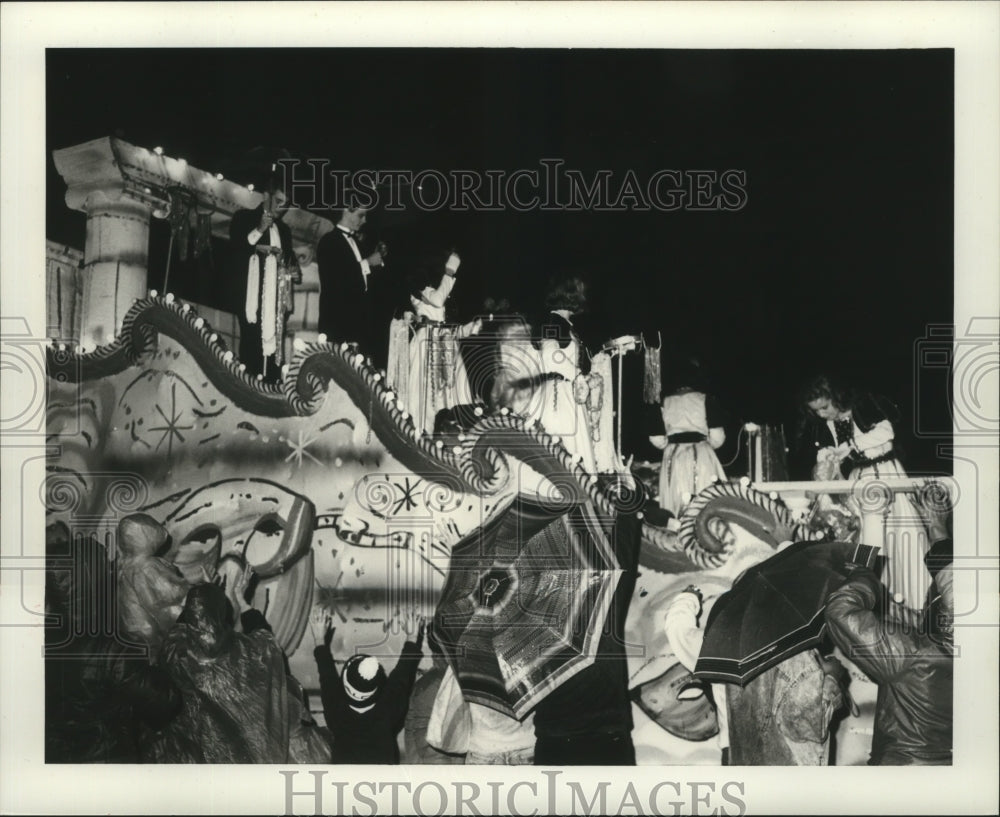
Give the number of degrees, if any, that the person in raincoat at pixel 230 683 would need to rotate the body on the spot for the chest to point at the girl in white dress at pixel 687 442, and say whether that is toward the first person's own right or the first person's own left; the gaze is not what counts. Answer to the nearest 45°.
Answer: approximately 90° to the first person's own right

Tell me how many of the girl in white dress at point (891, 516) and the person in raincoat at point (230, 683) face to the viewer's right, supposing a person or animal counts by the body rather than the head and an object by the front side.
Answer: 0

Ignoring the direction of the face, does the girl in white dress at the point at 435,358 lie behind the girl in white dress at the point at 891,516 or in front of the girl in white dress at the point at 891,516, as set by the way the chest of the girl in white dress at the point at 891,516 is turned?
in front

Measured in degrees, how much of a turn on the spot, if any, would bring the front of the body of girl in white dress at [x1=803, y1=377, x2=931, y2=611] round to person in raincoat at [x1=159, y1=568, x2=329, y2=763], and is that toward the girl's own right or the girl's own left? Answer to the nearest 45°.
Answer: approximately 45° to the girl's own right

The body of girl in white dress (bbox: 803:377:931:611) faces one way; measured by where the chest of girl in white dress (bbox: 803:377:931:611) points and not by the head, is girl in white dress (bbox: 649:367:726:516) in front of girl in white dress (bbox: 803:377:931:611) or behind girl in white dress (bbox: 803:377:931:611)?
in front

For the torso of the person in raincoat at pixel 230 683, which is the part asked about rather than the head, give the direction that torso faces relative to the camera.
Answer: away from the camera
